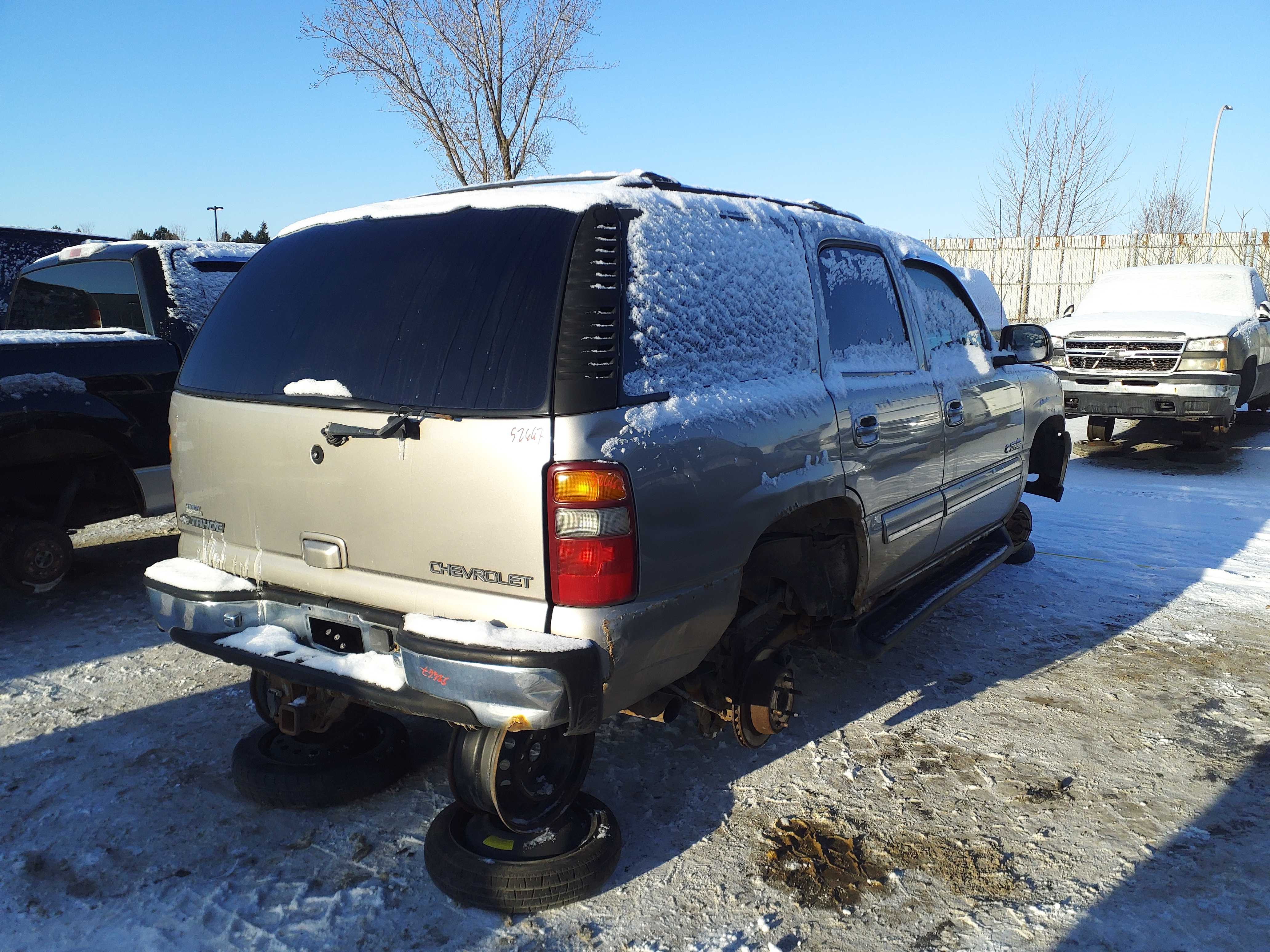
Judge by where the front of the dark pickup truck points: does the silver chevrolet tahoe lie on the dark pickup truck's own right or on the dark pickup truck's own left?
on the dark pickup truck's own right

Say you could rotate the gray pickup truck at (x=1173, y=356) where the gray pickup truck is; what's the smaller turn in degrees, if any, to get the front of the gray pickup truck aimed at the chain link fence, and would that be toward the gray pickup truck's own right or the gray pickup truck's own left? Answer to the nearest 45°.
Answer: approximately 135° to the gray pickup truck's own right

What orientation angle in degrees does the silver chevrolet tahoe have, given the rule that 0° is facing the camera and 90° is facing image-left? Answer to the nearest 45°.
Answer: approximately 225°

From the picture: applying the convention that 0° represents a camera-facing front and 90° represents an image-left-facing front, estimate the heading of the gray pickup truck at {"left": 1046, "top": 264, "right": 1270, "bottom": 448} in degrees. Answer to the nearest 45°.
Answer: approximately 45°

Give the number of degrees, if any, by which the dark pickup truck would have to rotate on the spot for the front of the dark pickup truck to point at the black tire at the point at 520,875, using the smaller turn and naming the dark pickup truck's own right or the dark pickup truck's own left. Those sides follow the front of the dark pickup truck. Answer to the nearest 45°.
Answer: approximately 135° to the dark pickup truck's own right

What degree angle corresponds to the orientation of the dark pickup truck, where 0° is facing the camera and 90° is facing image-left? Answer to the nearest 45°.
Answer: approximately 225°

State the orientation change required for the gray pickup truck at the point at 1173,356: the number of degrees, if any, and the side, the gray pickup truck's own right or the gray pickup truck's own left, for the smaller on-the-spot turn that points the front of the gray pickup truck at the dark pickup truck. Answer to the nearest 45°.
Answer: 0° — it already faces it

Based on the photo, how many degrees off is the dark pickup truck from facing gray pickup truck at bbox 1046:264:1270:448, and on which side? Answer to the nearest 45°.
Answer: approximately 45° to its right

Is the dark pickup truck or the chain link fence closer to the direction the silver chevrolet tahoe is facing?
the chain link fence

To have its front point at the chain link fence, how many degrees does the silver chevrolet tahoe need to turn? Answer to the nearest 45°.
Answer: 0° — it already faces it
